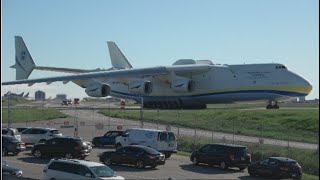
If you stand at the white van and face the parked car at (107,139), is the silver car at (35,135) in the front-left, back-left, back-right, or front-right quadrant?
front-left

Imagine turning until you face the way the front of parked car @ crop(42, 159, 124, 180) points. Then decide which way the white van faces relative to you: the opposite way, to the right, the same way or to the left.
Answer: the opposite way

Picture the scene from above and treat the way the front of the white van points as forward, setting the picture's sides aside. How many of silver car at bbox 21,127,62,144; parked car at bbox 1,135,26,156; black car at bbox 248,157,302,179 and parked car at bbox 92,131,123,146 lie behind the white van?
1

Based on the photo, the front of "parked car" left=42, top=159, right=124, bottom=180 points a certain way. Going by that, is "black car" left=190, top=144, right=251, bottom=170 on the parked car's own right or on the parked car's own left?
on the parked car's own left

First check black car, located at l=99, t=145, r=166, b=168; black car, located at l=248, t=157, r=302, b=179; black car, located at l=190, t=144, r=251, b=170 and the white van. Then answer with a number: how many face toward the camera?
0

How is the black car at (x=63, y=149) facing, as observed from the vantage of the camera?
facing away from the viewer and to the left of the viewer

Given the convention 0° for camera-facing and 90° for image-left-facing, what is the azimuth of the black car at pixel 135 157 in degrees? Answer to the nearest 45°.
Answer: approximately 135°

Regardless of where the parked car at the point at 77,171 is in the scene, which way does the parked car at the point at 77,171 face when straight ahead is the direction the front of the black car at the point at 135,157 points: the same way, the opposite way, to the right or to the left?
the opposite way

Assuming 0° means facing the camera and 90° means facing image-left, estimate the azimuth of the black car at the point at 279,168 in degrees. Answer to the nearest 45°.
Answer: approximately 135°

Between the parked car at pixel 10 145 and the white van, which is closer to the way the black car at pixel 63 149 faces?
the parked car

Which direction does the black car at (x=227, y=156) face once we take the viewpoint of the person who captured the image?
facing away from the viewer and to the left of the viewer

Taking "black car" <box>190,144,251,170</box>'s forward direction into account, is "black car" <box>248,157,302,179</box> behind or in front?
behind

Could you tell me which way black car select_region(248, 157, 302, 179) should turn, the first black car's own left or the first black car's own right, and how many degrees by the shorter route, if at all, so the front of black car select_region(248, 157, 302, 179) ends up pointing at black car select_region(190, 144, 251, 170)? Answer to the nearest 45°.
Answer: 0° — it already faces it
